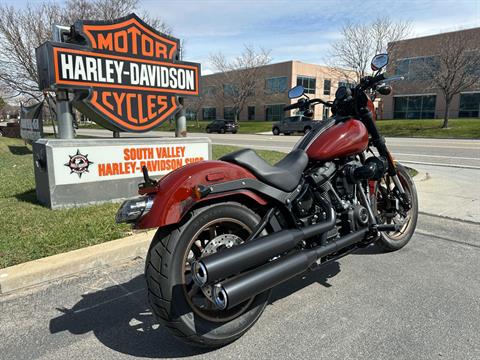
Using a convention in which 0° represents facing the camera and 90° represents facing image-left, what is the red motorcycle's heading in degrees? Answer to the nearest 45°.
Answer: approximately 225°

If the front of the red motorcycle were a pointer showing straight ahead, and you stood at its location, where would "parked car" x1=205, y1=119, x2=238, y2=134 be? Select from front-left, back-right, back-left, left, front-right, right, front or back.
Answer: front-left

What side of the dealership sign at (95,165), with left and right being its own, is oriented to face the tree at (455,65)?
left

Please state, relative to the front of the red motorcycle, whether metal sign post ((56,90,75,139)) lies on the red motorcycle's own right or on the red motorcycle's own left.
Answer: on the red motorcycle's own left

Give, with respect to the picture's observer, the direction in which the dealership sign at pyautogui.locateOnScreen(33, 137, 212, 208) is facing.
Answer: facing the viewer and to the right of the viewer

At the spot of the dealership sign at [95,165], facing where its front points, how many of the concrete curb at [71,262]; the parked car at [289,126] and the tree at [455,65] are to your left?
2

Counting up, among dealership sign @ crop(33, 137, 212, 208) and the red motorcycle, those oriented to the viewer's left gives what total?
0

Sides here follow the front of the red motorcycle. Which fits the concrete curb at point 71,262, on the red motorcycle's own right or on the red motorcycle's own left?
on the red motorcycle's own left

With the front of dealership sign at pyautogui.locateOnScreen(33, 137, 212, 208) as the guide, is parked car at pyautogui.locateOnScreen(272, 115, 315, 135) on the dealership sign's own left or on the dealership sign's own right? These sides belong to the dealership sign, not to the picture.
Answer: on the dealership sign's own left

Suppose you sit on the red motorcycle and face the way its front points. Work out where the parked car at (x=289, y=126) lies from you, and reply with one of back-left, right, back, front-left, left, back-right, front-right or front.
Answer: front-left

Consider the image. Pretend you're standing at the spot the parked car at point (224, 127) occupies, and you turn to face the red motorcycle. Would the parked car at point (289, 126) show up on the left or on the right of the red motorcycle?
left

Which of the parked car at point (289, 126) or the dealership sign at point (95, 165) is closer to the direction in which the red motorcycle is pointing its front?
the parked car

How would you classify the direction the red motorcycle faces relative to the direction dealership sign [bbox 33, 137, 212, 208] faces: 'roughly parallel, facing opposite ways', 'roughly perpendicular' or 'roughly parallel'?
roughly perpendicular
